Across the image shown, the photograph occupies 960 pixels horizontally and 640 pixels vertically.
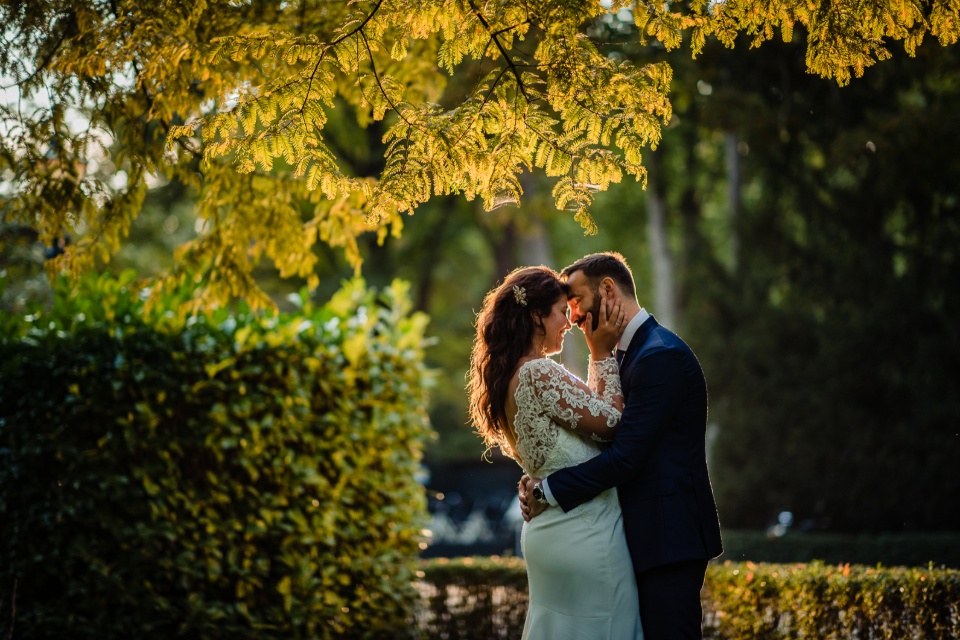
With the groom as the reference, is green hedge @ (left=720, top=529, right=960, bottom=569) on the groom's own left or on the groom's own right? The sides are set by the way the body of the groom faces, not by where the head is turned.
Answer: on the groom's own right

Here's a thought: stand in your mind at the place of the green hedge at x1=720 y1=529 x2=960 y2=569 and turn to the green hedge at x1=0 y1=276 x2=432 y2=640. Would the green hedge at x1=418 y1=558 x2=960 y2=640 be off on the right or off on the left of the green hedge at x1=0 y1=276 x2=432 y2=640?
left

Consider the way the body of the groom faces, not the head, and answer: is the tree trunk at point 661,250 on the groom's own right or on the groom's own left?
on the groom's own right

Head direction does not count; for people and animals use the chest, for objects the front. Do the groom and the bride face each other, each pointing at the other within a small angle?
yes

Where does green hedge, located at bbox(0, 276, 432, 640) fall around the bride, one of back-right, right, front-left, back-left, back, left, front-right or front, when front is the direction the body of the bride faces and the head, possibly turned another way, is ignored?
back-left

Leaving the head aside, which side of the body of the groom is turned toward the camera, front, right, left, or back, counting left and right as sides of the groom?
left

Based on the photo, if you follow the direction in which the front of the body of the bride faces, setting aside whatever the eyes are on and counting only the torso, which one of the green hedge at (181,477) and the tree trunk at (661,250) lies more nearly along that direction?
the tree trunk

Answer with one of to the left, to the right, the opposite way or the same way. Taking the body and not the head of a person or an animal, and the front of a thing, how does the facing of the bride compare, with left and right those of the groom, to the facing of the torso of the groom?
the opposite way

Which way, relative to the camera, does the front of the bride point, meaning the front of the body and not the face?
to the viewer's right

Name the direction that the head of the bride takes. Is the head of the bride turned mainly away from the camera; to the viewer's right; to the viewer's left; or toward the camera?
to the viewer's right

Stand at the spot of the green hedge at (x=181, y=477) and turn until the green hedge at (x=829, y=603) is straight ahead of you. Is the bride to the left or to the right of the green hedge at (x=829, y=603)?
right

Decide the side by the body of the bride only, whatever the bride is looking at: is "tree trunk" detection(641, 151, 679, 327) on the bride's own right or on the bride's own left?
on the bride's own left
